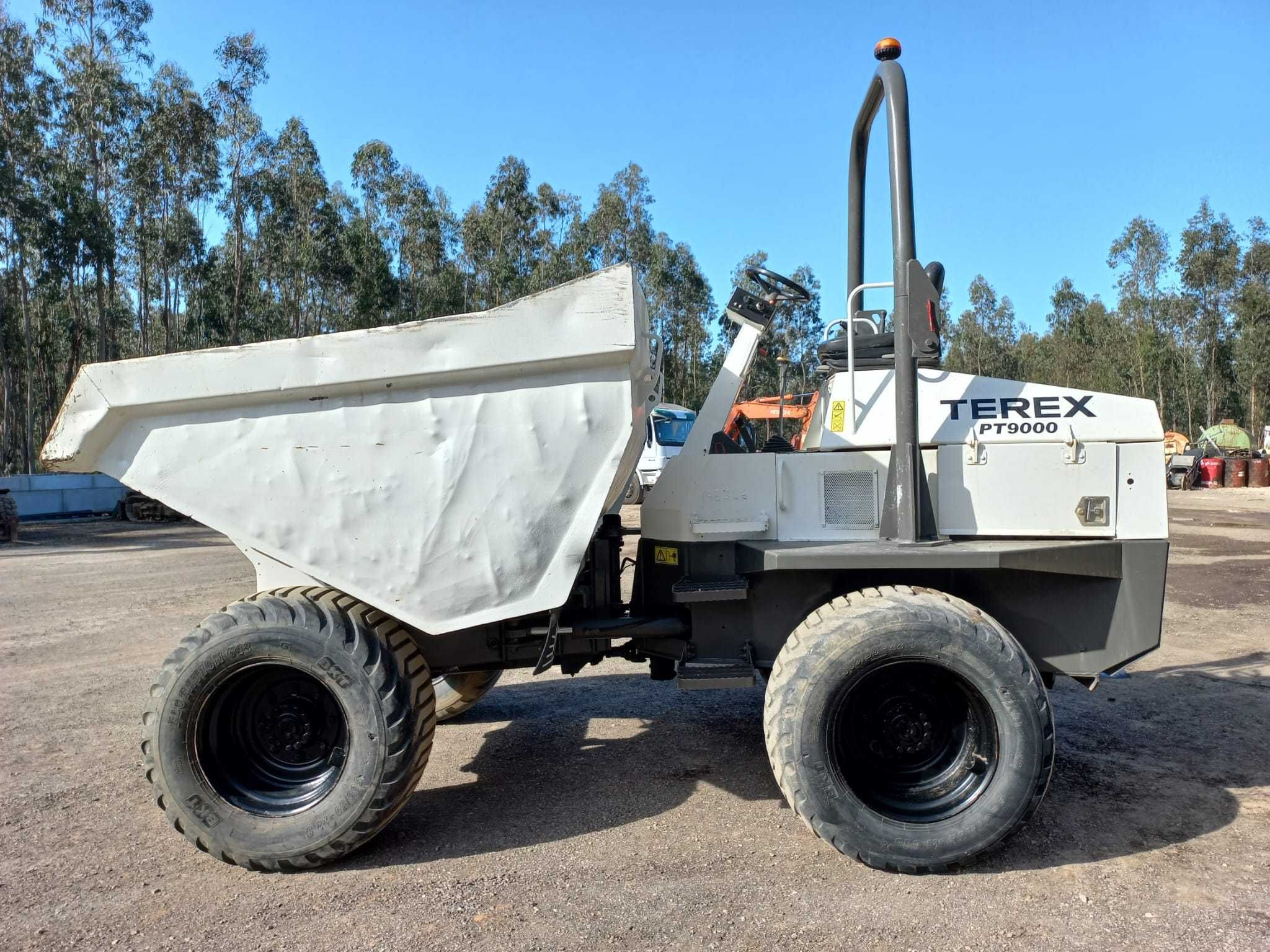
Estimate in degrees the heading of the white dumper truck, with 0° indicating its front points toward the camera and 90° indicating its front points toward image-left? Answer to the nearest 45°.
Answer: approximately 90°

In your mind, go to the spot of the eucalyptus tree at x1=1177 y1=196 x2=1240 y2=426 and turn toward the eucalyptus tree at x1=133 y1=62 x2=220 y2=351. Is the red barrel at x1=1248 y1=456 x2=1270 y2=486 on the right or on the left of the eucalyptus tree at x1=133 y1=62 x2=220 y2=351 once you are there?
left

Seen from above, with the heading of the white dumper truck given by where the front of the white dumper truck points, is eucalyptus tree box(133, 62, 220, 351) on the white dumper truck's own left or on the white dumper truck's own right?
on the white dumper truck's own right

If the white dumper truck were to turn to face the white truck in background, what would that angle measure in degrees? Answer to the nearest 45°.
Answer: approximately 90° to its right

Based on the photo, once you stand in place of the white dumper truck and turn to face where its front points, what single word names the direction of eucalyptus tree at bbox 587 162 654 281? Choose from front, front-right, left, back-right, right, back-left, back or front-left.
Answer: right

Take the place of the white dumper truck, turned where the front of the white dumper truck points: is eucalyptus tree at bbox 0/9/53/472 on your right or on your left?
on your right

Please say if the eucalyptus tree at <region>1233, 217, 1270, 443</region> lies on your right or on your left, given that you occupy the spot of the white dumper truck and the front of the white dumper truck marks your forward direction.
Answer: on your right

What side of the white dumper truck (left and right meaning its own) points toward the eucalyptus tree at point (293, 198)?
right

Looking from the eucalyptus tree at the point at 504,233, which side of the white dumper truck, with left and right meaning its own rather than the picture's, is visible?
right

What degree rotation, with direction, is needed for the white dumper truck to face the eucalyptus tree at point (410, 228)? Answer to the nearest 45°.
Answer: approximately 90° to its right

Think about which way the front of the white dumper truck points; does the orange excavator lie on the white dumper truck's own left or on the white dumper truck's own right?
on the white dumper truck's own right
